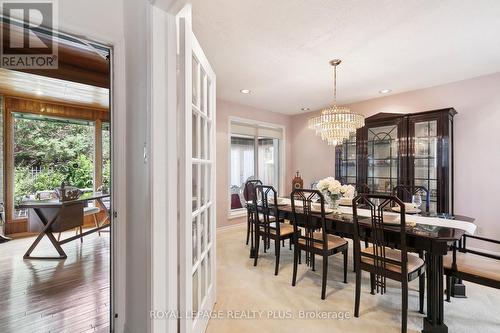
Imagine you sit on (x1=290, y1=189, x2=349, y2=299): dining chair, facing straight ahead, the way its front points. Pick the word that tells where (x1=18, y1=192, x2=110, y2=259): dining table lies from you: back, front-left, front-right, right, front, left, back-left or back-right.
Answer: back-left

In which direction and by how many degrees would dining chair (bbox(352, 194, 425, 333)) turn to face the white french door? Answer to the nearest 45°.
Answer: approximately 180°

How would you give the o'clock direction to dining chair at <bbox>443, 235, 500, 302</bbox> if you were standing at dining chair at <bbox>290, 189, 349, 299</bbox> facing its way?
dining chair at <bbox>443, 235, 500, 302</bbox> is roughly at 2 o'clock from dining chair at <bbox>290, 189, 349, 299</bbox>.

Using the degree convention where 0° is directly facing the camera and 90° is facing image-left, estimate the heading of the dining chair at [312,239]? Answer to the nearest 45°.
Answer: approximately 225°

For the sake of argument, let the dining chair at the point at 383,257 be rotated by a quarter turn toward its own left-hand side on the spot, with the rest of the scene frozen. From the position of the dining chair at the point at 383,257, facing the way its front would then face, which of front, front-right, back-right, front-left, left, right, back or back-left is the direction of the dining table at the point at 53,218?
front-left

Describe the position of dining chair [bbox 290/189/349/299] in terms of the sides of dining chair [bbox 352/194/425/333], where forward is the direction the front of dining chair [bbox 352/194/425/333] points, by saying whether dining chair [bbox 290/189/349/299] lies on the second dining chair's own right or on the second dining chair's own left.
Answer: on the second dining chair's own left

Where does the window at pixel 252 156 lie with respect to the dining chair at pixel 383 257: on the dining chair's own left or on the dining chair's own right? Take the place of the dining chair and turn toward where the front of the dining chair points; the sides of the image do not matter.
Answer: on the dining chair's own left

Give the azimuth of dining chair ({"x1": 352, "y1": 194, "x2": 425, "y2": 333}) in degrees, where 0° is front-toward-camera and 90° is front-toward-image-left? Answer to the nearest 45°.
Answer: approximately 225°

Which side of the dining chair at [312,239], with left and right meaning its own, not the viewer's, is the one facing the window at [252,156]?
left
